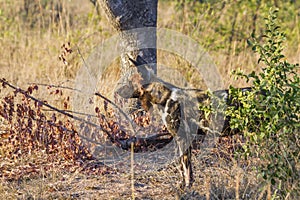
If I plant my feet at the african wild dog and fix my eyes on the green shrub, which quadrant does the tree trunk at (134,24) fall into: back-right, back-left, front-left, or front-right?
back-left

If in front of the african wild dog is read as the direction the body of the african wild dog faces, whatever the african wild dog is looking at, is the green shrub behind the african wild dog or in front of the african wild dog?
behind

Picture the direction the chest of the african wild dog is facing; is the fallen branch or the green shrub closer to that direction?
the fallen branch

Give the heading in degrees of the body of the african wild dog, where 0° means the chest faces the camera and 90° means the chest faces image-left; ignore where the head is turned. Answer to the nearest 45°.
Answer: approximately 90°
